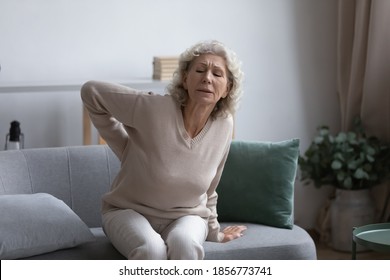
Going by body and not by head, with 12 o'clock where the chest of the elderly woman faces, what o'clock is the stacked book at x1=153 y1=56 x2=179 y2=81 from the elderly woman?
The stacked book is roughly at 6 o'clock from the elderly woman.

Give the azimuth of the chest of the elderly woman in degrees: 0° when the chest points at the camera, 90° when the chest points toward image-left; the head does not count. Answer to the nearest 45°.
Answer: approximately 0°

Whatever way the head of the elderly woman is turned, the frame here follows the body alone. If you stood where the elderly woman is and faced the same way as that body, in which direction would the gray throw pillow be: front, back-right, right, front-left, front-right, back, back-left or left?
right

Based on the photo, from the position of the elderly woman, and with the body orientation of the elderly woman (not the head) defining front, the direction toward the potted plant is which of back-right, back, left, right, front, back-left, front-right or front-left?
back-left
